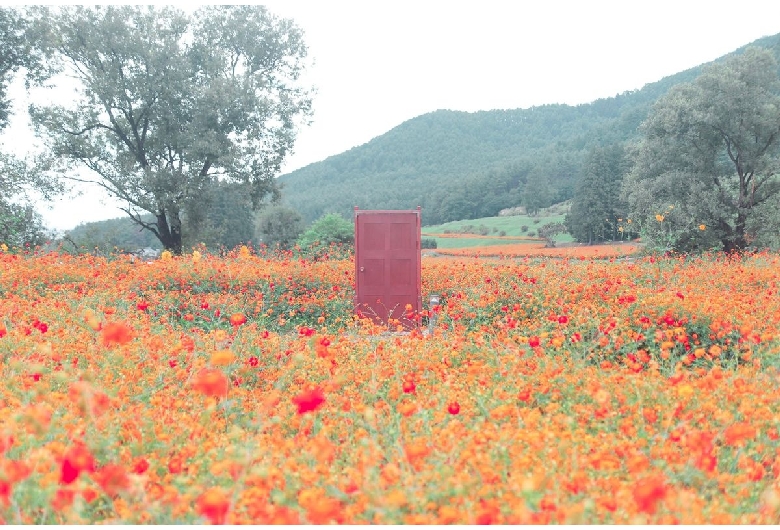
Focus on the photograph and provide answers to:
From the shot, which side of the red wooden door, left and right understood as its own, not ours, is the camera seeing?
front

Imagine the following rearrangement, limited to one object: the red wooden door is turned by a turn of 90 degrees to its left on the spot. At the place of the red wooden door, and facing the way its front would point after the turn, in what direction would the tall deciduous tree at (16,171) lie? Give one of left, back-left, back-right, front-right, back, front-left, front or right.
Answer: back-left

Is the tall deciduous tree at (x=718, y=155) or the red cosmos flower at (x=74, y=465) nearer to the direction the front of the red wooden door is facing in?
the red cosmos flower

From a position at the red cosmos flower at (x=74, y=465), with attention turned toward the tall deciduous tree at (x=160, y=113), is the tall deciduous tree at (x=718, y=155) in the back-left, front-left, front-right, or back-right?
front-right

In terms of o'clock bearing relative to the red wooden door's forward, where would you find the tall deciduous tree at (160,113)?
The tall deciduous tree is roughly at 5 o'clock from the red wooden door.

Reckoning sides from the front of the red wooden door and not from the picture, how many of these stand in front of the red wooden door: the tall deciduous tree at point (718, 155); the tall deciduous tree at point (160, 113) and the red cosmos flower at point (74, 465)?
1

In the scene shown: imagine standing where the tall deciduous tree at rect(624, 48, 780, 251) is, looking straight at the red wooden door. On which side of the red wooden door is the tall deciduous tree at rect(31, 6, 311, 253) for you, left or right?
right

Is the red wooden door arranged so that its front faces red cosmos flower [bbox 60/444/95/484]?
yes

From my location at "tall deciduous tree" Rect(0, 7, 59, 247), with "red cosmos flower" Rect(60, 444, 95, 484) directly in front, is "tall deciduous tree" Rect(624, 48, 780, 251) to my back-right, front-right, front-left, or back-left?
front-left
